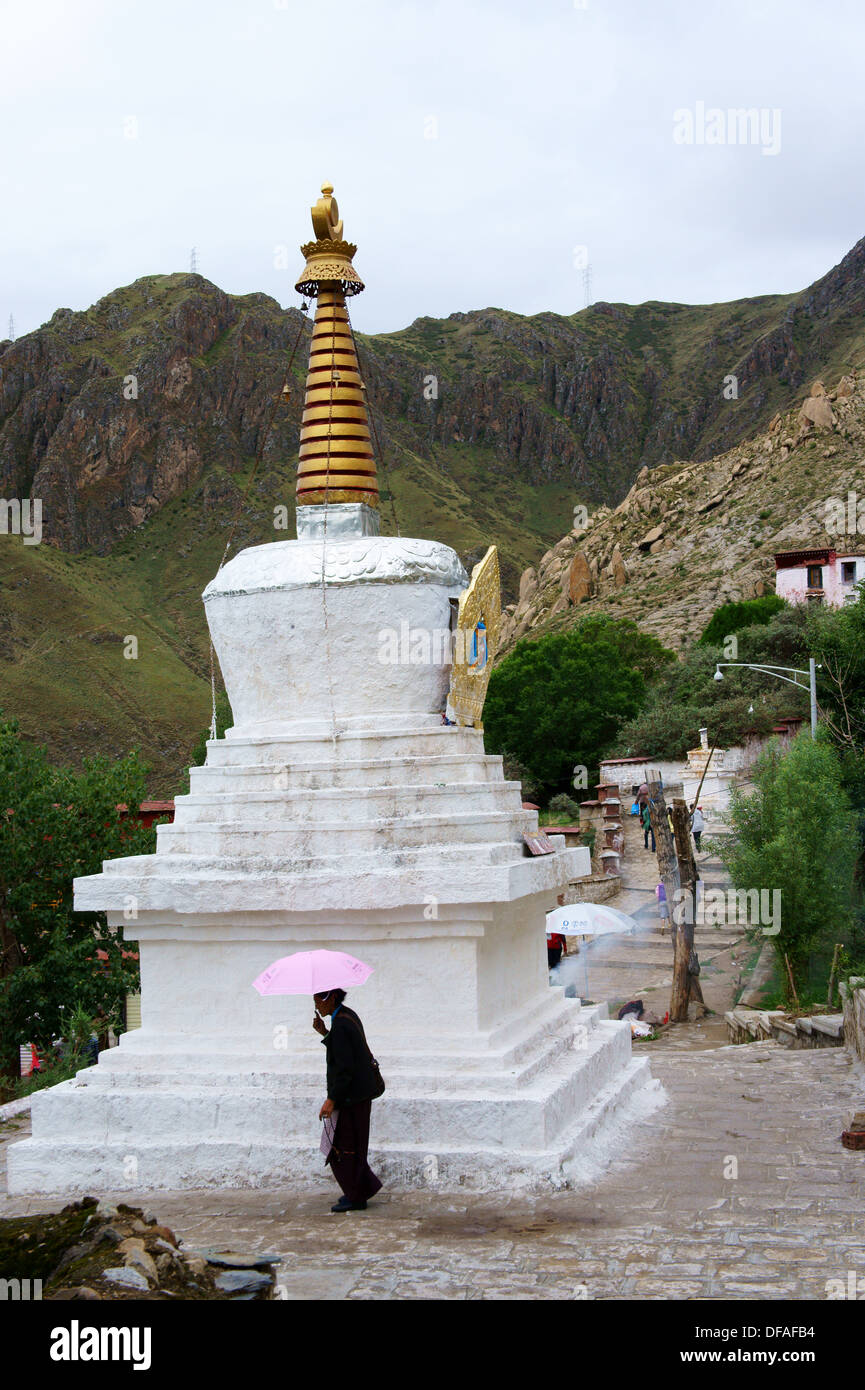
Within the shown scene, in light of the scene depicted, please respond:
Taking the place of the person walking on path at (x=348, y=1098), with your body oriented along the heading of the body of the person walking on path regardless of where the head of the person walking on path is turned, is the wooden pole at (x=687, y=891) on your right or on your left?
on your right

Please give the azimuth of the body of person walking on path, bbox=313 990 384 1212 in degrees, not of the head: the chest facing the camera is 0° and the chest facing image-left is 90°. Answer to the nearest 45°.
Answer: approximately 90°

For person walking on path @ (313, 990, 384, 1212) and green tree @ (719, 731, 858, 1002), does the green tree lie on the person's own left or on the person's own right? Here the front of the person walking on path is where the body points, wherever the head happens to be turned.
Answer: on the person's own right

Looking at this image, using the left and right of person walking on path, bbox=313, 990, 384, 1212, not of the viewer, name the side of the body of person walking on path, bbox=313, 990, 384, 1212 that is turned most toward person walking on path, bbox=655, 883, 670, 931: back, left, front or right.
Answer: right

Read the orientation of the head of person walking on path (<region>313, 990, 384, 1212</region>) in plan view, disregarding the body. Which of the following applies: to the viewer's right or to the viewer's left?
to the viewer's left

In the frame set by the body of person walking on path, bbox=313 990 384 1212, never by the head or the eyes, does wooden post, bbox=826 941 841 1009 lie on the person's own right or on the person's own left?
on the person's own right

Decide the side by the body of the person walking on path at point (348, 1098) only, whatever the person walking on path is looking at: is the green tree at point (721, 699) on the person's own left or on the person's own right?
on the person's own right
